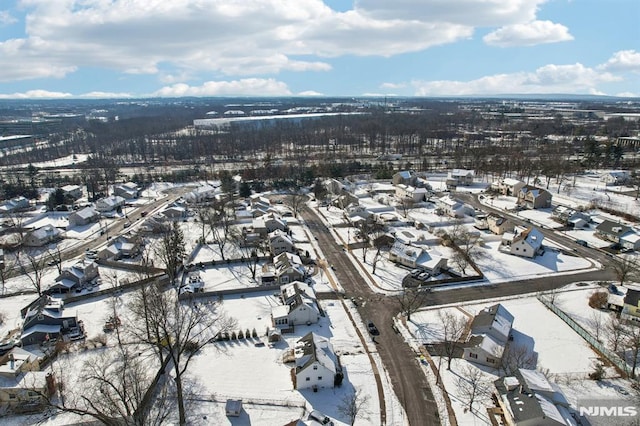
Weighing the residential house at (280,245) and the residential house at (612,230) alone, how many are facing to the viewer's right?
1

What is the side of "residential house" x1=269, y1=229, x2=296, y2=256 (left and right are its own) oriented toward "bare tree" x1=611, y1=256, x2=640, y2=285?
front

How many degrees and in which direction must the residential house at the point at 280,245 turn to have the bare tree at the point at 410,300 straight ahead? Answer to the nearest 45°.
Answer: approximately 45° to its right

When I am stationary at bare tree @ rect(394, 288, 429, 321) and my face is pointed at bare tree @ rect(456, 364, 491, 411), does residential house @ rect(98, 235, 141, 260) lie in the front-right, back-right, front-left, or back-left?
back-right

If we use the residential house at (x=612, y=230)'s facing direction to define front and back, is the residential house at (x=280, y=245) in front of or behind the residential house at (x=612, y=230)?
in front

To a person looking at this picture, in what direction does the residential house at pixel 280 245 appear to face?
facing to the right of the viewer

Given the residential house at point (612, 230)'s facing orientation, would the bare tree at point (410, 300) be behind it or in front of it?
in front

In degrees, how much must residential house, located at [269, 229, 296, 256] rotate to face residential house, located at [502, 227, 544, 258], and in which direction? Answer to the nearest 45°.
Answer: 0° — it already faces it

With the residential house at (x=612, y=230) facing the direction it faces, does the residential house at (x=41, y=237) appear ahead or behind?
ahead

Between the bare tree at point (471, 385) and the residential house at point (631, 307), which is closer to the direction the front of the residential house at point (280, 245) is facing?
the residential house

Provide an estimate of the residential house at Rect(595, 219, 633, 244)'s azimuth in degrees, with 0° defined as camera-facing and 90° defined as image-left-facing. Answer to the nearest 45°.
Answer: approximately 45°

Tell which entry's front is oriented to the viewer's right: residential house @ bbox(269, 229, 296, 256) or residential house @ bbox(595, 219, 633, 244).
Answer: residential house @ bbox(269, 229, 296, 256)

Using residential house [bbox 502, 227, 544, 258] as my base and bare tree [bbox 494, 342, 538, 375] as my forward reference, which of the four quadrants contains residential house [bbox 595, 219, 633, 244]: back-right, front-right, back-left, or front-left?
back-left
